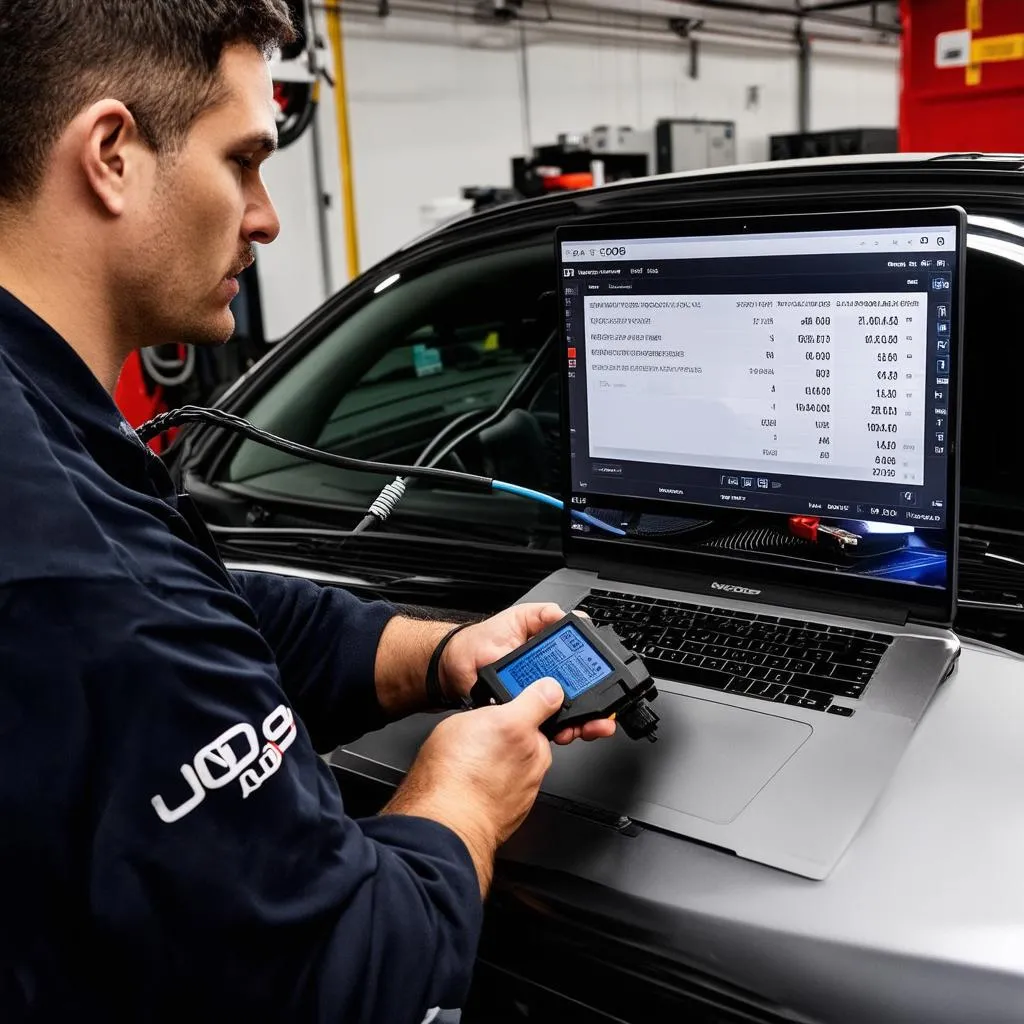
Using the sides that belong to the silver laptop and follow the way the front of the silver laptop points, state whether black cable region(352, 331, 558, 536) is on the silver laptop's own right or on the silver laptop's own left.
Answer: on the silver laptop's own right

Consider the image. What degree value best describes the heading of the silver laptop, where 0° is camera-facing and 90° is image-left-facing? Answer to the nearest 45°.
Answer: approximately 45°

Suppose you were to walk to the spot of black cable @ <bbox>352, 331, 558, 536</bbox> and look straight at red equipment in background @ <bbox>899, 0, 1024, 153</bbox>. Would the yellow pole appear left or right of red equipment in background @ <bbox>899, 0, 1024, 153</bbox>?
left

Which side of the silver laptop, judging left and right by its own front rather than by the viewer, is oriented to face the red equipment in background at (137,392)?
right

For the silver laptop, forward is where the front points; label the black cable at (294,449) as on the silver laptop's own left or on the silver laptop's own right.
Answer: on the silver laptop's own right

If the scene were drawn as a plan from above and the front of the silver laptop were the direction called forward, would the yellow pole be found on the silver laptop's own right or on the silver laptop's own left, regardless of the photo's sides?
on the silver laptop's own right

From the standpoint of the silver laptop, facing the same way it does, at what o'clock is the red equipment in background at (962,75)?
The red equipment in background is roughly at 5 o'clock from the silver laptop.

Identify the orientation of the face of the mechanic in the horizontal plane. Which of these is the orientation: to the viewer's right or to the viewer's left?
to the viewer's right
